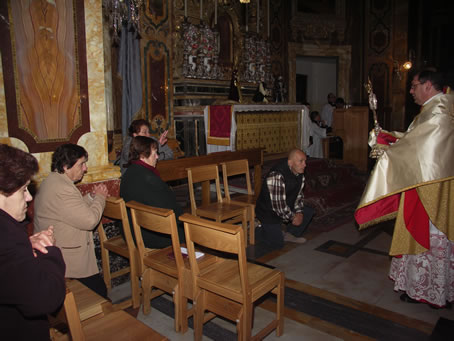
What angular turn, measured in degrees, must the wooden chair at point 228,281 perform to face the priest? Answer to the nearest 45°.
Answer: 0° — it already faces them

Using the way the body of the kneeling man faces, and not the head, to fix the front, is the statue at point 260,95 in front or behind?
behind

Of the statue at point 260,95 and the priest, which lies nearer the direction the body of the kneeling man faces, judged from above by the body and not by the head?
the priest

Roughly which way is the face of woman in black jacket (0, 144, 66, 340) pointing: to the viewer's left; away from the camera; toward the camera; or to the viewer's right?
to the viewer's right

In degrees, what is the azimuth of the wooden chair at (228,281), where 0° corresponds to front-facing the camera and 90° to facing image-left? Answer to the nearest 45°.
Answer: approximately 225°

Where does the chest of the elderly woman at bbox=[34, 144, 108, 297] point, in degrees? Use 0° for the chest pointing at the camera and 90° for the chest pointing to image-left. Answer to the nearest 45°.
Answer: approximately 270°

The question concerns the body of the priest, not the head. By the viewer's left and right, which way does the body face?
facing to the left of the viewer

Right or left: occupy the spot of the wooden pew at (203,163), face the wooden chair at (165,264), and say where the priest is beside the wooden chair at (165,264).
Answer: left

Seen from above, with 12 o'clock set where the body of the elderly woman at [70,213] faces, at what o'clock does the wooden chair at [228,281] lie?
The wooden chair is roughly at 1 o'clock from the elderly woman.

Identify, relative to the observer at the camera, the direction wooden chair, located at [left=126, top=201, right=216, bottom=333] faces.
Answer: facing away from the viewer and to the right of the viewer
